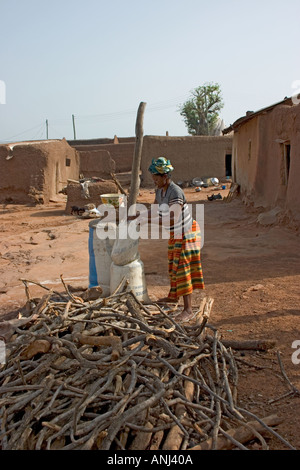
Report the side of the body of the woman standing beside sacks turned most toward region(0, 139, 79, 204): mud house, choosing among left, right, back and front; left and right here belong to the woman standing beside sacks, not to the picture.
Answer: right

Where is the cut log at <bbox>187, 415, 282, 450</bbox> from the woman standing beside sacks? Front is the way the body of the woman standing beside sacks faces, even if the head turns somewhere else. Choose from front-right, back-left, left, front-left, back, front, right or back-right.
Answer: left

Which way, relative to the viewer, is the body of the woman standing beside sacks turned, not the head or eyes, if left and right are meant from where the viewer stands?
facing to the left of the viewer

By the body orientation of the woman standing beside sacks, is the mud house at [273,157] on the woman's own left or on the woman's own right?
on the woman's own right

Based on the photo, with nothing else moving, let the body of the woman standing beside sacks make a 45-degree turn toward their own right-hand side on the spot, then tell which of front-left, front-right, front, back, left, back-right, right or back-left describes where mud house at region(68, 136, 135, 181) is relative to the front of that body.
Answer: front-right

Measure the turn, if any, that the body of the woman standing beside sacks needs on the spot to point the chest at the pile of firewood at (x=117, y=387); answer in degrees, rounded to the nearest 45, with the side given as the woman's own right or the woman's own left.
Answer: approximately 90° to the woman's own left

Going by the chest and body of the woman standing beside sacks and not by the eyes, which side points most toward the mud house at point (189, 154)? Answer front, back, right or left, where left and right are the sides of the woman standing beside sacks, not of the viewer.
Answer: right
